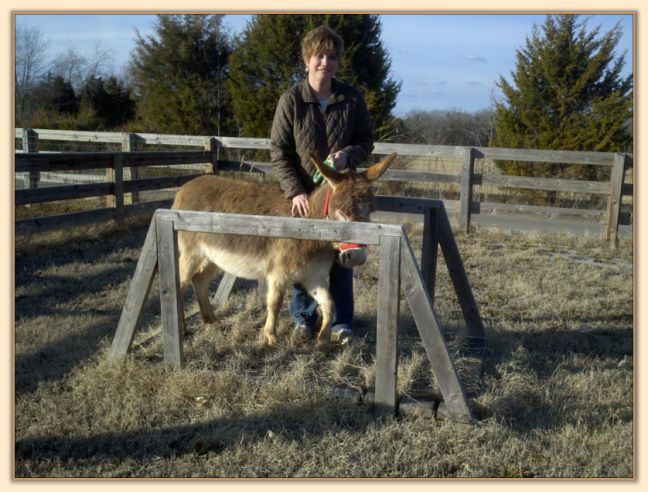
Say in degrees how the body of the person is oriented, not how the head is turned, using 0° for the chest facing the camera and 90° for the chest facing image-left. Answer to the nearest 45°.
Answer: approximately 0°

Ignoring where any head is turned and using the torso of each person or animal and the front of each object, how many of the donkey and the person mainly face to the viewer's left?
0

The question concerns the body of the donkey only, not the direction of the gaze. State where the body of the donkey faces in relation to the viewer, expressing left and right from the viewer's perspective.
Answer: facing the viewer and to the right of the viewer

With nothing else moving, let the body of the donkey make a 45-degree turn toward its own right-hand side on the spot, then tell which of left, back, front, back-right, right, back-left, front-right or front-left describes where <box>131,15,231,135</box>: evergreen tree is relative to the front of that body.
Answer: back

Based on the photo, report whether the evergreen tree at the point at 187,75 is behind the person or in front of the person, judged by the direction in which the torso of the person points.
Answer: behind

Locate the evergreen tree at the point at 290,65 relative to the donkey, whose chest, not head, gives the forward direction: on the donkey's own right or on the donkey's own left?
on the donkey's own left
